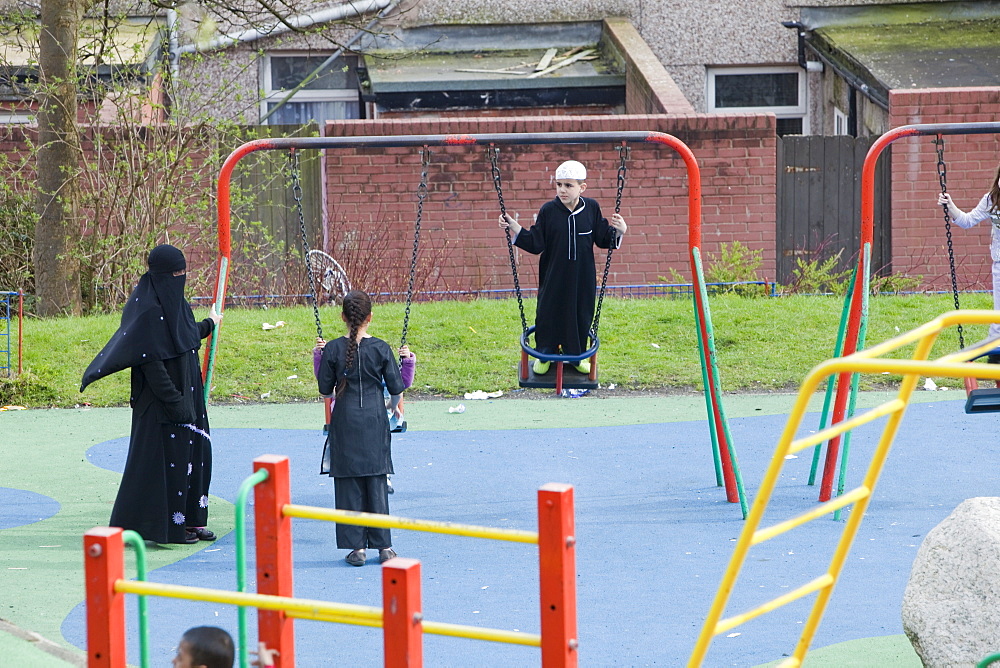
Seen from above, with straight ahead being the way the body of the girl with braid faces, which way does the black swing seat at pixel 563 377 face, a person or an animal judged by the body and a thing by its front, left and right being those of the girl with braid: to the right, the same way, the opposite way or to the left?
the opposite way

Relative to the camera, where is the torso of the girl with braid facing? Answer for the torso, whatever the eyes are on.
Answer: away from the camera

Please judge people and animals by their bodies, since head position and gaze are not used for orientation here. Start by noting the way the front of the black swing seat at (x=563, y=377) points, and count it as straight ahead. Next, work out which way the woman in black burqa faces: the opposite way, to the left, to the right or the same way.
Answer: to the left

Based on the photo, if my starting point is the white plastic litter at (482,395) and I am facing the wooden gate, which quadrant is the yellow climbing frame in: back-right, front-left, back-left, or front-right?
back-right

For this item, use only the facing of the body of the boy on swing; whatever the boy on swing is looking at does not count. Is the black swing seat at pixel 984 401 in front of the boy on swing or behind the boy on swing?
in front

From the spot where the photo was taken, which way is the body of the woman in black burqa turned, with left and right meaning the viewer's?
facing to the right of the viewer

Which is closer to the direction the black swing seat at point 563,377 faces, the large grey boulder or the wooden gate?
the large grey boulder

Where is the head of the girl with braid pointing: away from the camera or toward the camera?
away from the camera

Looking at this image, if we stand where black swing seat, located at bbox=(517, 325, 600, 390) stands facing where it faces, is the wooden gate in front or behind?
behind

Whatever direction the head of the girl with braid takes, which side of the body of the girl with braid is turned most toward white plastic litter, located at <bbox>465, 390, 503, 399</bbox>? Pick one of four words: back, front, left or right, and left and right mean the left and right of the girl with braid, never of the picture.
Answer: front

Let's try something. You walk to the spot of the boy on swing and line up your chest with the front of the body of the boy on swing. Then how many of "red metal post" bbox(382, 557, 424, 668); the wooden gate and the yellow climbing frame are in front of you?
2
